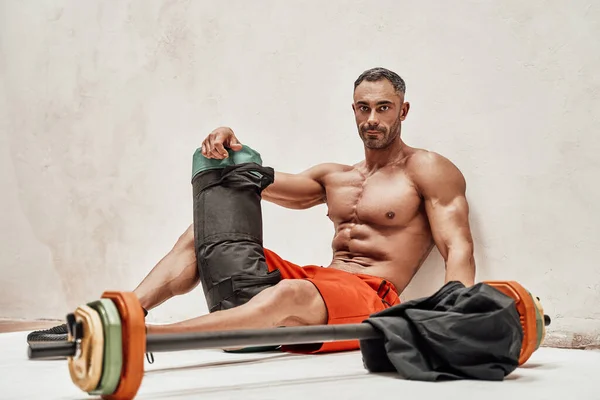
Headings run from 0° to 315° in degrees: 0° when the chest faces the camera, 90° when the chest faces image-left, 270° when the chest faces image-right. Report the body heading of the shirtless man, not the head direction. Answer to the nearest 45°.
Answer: approximately 45°

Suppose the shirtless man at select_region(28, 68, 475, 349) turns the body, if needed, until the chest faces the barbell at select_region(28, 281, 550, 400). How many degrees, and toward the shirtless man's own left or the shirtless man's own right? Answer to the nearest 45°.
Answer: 0° — they already face it

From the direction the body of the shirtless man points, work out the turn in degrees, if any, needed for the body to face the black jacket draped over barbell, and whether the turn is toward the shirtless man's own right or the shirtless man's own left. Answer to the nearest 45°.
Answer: approximately 45° to the shirtless man's own left
